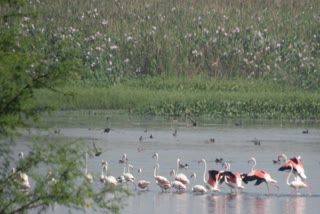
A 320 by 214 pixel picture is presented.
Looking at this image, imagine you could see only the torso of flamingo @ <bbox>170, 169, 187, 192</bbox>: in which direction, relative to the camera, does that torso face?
to the viewer's left

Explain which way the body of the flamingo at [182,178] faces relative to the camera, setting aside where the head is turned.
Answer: to the viewer's left

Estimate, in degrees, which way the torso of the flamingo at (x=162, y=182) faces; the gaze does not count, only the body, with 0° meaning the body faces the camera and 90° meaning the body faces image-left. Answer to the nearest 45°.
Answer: approximately 90°

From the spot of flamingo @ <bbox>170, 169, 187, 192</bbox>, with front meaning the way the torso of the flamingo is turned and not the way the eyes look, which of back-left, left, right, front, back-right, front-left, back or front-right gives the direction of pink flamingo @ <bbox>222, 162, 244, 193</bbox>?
back

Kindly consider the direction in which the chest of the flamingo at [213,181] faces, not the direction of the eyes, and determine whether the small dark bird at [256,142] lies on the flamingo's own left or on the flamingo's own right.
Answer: on the flamingo's own right

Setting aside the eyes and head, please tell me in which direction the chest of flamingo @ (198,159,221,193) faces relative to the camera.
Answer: to the viewer's left

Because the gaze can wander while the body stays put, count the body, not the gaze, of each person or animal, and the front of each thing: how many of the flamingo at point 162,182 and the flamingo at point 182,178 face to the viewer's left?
2

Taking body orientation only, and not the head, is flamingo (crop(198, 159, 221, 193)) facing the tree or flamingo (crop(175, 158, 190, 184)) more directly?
the flamingo

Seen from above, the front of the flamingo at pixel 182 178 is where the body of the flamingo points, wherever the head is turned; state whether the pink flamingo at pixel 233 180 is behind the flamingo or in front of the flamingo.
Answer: behind
